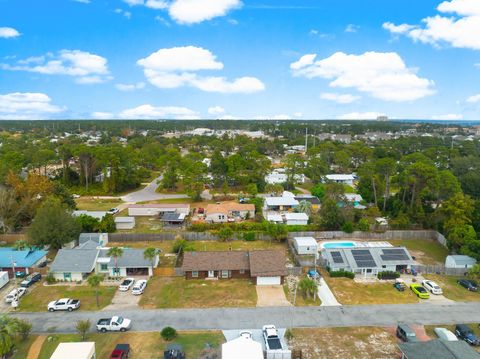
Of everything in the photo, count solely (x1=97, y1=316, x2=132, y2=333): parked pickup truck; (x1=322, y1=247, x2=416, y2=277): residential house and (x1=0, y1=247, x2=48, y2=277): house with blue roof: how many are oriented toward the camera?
2

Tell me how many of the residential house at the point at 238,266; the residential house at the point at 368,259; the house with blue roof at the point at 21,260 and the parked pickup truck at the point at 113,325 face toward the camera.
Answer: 3

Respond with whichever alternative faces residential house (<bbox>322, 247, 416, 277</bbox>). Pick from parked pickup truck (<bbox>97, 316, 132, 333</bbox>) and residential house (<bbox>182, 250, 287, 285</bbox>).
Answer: the parked pickup truck

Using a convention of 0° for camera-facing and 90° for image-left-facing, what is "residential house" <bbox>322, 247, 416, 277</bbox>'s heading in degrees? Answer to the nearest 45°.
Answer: approximately 0°

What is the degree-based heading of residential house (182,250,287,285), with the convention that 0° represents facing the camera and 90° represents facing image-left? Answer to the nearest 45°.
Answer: approximately 0°

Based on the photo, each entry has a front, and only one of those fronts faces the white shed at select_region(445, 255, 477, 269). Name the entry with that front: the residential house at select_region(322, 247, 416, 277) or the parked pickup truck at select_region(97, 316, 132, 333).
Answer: the parked pickup truck

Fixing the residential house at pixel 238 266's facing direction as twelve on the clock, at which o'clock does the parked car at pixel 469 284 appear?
The parked car is roughly at 9 o'clock from the residential house.

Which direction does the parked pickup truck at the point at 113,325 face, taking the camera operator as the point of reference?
facing to the right of the viewer

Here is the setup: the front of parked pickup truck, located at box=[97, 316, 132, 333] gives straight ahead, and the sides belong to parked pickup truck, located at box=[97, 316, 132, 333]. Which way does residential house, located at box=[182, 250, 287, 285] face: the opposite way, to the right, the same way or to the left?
to the right

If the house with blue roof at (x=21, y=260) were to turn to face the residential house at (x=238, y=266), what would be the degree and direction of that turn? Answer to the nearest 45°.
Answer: approximately 45° to its left

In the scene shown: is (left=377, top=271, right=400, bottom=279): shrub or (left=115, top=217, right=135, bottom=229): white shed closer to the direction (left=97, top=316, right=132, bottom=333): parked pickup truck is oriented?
the shrub

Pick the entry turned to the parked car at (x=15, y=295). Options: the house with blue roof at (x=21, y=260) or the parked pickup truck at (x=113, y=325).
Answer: the house with blue roof
